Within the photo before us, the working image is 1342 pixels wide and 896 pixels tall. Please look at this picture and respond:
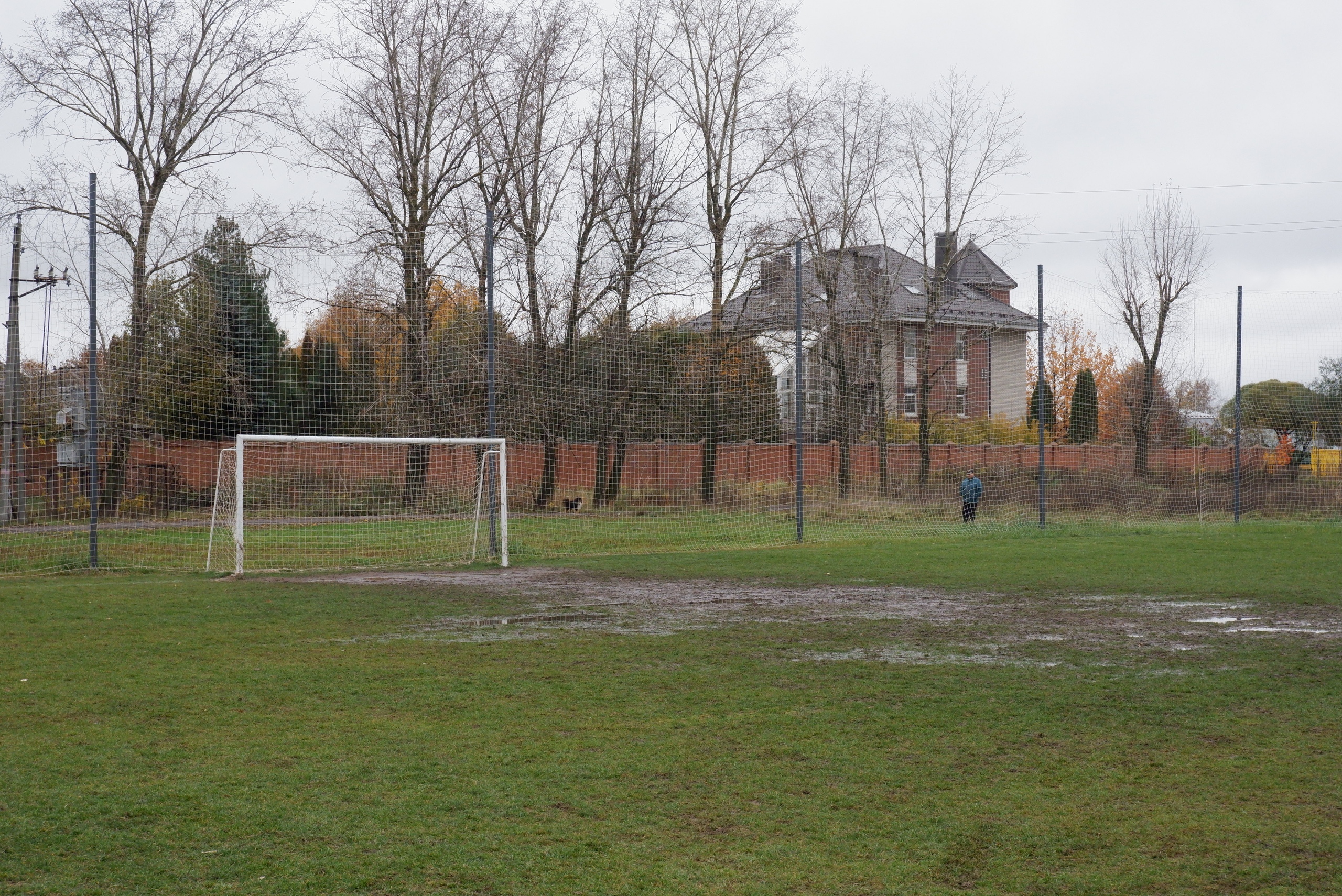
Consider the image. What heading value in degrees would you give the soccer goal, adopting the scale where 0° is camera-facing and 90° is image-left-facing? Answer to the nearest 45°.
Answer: approximately 315°

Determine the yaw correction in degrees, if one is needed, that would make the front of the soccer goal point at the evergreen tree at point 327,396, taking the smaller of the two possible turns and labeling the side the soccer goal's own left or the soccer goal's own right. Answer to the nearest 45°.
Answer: approximately 135° to the soccer goal's own left

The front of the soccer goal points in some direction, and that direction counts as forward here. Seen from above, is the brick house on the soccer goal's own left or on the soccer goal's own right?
on the soccer goal's own left

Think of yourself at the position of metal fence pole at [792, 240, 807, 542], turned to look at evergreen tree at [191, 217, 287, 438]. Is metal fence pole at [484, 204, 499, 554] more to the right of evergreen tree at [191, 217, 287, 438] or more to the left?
left

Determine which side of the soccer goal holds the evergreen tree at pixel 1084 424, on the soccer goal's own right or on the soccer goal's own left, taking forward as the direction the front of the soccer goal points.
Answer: on the soccer goal's own left

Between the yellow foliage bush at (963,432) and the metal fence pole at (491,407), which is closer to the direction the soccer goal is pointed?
the metal fence pole

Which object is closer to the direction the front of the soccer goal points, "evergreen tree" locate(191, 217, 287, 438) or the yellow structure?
the yellow structure

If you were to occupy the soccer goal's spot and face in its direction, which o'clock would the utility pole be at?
The utility pole is roughly at 5 o'clock from the soccer goal.

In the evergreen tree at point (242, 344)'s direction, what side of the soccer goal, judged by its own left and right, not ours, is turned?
back
